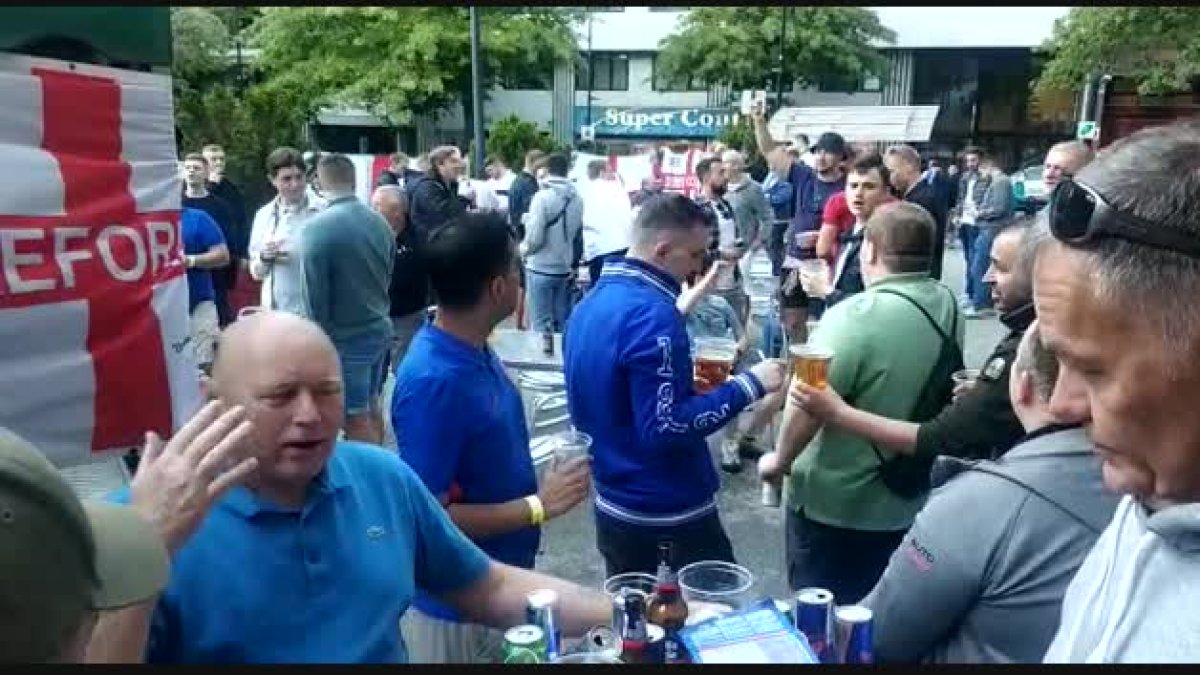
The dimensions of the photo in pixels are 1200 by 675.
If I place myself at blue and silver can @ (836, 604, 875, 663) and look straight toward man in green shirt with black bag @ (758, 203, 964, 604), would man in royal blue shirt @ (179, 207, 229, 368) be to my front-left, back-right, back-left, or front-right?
front-left

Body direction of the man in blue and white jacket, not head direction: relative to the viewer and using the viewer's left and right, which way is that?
facing away from the viewer and to the right of the viewer

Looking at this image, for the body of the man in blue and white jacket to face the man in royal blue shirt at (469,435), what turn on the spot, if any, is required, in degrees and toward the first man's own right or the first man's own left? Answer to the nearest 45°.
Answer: approximately 180°

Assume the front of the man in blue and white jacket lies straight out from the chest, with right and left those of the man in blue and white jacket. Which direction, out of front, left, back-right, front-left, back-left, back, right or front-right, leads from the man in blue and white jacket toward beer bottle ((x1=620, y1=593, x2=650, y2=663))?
back-right

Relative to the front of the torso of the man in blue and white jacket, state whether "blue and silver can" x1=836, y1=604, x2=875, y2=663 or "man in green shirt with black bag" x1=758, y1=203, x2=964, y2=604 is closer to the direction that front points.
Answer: the man in green shirt with black bag

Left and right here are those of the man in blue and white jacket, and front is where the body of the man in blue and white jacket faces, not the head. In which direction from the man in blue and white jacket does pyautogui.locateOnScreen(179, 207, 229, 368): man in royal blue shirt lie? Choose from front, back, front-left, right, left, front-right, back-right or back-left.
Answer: left

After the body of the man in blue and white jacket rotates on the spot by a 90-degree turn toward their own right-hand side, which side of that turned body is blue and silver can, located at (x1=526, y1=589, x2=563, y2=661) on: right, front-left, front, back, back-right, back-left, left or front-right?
front-right

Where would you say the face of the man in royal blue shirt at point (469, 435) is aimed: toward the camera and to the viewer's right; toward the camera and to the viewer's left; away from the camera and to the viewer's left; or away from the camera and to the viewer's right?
away from the camera and to the viewer's right

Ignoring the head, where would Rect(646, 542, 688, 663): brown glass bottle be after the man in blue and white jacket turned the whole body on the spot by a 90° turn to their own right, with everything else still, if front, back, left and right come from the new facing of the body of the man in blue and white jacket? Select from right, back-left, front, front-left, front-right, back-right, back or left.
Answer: front-right

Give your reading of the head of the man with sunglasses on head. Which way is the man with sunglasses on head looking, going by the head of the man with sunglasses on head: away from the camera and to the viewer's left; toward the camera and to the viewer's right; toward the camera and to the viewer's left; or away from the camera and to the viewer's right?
toward the camera and to the viewer's left

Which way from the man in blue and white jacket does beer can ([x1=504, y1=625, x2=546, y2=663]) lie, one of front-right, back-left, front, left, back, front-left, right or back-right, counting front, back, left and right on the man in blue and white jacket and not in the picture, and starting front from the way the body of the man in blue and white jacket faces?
back-right

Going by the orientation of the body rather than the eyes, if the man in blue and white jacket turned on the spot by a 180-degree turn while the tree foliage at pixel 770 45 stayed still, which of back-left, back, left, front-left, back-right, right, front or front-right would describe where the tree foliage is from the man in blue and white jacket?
back-right
